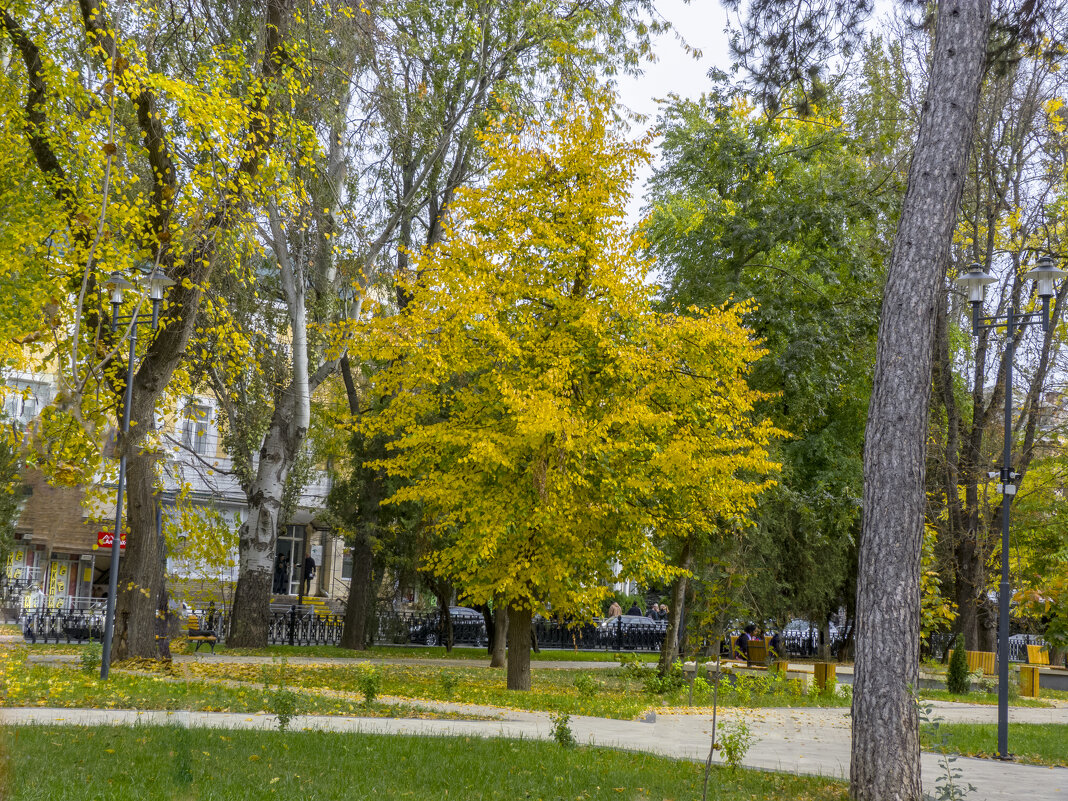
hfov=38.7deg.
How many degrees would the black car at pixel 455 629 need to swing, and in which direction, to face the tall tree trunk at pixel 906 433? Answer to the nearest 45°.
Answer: approximately 90° to its left

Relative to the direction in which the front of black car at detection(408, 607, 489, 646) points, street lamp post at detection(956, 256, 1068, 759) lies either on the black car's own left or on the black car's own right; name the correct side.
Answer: on the black car's own left

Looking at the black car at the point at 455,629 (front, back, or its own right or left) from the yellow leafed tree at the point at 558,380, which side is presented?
left

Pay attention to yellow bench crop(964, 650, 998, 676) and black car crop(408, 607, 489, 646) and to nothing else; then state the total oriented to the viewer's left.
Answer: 1

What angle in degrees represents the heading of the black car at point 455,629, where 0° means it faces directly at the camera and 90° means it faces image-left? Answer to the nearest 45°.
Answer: approximately 90°

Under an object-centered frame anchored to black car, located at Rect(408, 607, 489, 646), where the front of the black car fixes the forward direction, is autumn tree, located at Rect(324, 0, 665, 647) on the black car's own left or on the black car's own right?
on the black car's own left
